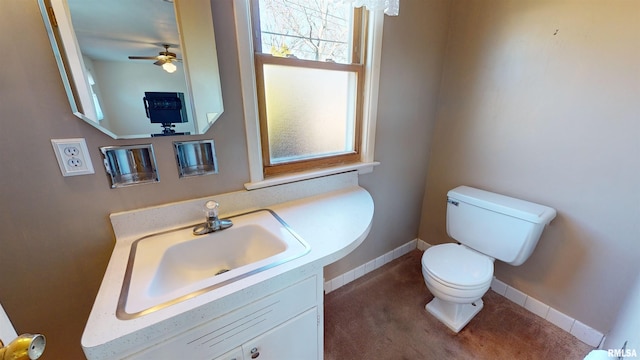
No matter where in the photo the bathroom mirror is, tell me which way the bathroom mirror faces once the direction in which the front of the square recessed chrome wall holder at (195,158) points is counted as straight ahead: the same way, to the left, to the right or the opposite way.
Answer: the same way

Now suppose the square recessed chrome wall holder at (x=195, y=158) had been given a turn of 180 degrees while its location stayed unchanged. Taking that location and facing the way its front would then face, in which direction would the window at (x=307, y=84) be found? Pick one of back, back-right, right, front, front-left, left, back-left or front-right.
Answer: right

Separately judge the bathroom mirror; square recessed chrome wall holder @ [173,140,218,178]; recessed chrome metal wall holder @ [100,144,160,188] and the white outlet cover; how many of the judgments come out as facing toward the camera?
4

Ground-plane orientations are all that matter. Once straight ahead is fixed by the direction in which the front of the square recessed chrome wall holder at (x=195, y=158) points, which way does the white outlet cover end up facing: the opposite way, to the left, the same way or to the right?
the same way

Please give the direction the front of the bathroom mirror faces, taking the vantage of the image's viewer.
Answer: facing the viewer

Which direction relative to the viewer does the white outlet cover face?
toward the camera

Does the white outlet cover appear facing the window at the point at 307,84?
no

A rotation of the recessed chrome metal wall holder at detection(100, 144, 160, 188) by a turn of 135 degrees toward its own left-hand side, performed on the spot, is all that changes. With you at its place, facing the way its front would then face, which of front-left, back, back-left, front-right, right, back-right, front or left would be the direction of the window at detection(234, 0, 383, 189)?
front-right

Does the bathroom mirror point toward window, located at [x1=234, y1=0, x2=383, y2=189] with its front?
no

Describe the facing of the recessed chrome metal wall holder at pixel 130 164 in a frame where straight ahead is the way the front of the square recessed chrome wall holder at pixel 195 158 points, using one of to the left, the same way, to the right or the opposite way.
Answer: the same way

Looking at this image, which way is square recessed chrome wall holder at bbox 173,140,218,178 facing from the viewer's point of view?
toward the camera
